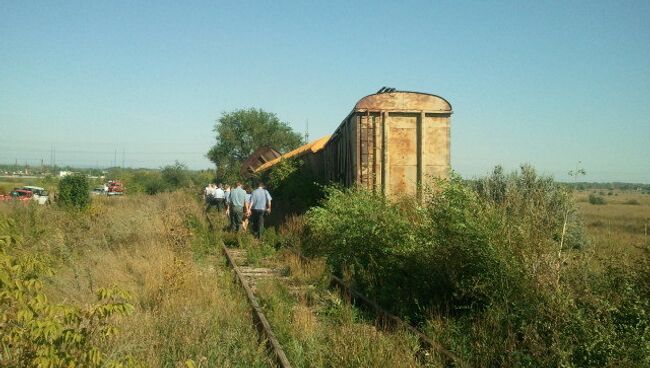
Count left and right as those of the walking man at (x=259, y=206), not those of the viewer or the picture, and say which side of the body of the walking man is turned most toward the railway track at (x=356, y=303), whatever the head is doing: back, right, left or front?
back

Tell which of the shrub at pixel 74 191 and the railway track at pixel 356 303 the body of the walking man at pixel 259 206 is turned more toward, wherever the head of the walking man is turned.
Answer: the shrub

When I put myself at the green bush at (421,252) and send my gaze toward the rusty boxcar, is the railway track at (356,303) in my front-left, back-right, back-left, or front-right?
back-left

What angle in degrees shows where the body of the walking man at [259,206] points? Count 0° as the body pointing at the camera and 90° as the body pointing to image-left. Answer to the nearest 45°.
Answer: approximately 180°

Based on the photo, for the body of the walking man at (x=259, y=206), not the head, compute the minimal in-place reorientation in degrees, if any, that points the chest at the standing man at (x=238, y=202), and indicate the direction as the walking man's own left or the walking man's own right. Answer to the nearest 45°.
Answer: approximately 45° to the walking man's own left
